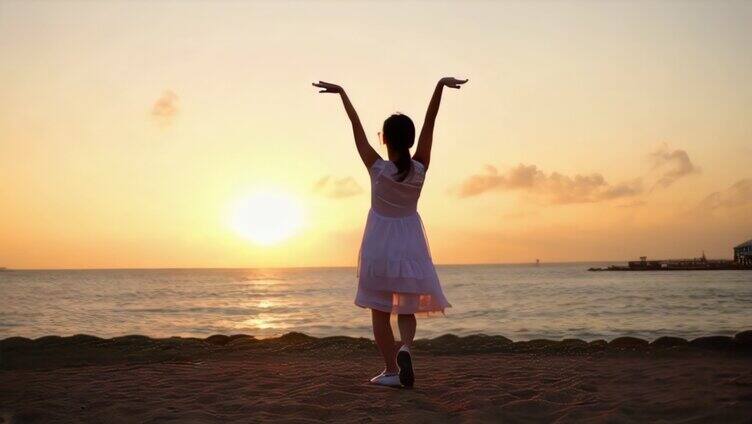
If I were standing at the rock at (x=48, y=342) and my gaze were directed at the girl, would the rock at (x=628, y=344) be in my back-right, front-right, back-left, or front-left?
front-left

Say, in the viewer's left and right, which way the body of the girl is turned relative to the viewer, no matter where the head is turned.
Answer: facing away from the viewer

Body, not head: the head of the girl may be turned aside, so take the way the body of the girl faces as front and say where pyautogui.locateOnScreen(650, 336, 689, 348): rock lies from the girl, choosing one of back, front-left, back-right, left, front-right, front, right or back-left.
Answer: front-right

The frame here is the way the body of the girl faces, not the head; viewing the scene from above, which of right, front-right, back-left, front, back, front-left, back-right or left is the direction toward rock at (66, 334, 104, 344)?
front-left

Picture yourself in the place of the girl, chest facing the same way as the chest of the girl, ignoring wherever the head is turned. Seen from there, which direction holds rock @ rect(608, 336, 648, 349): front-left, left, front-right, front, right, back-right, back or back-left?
front-right

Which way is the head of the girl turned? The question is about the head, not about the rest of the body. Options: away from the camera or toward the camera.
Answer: away from the camera

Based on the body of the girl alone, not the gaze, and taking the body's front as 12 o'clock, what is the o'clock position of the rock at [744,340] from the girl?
The rock is roughly at 2 o'clock from the girl.

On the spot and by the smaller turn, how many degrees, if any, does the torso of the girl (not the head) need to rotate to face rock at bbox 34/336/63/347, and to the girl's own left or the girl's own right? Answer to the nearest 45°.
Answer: approximately 45° to the girl's own left

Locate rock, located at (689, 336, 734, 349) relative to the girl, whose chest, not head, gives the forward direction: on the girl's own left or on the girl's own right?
on the girl's own right
